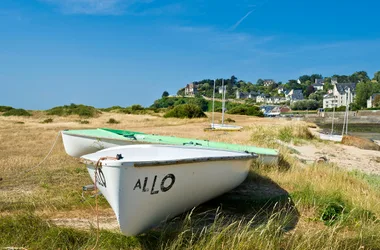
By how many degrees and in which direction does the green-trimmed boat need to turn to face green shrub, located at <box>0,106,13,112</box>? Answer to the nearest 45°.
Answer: approximately 45° to its right

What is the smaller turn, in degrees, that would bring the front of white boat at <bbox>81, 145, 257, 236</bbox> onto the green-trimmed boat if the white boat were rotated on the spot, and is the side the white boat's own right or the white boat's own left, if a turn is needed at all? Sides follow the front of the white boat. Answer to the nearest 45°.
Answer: approximately 135° to the white boat's own right

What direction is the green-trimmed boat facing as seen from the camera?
to the viewer's left

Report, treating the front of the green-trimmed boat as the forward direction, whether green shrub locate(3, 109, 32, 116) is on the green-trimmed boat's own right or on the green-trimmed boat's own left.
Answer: on the green-trimmed boat's own right

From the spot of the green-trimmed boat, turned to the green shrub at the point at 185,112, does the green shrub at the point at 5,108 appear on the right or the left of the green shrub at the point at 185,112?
left

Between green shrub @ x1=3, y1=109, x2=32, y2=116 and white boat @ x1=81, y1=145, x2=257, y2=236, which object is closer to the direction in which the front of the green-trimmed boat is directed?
the green shrub

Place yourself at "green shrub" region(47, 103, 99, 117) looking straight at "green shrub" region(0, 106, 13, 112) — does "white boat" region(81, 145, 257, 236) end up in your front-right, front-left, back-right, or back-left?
back-left

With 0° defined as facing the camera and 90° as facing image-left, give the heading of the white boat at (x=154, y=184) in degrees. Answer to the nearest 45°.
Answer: approximately 45°

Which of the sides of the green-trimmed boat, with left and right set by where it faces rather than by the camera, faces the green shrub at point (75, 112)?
right
